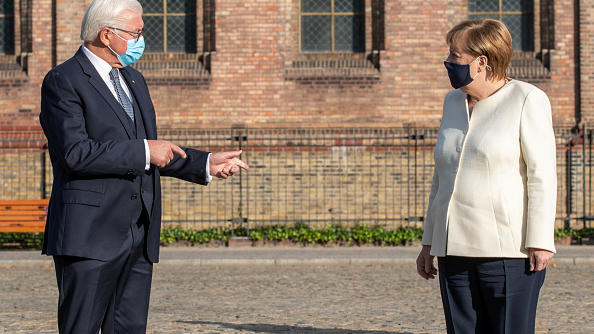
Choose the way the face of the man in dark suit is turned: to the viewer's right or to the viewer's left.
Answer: to the viewer's right

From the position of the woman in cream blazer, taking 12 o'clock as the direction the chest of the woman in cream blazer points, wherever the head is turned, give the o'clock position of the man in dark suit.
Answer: The man in dark suit is roughly at 1 o'clock from the woman in cream blazer.

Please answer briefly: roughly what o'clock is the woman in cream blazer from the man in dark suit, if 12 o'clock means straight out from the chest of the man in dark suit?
The woman in cream blazer is roughly at 11 o'clock from the man in dark suit.

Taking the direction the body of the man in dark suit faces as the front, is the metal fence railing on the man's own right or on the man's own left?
on the man's own left

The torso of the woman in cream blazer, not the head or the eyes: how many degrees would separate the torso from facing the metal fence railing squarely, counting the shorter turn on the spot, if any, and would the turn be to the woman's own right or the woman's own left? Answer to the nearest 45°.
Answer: approximately 135° to the woman's own right

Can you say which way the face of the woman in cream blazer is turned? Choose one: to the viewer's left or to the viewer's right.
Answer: to the viewer's left
